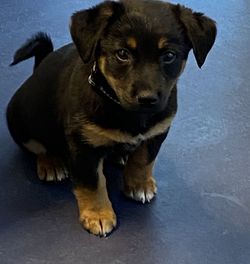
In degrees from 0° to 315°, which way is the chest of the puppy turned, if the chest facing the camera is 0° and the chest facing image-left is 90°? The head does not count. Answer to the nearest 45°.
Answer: approximately 315°
